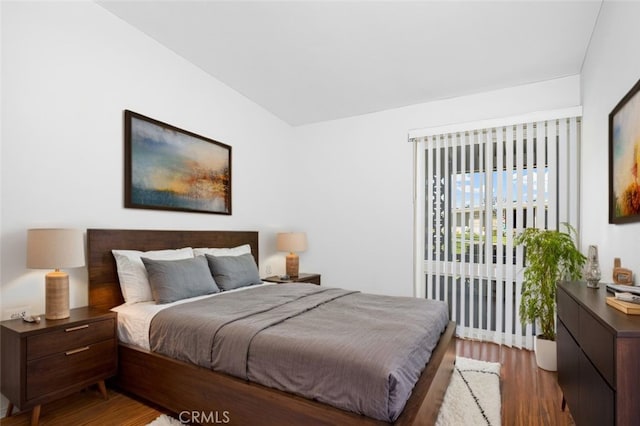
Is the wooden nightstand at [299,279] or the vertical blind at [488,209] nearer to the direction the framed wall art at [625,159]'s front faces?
the wooden nightstand

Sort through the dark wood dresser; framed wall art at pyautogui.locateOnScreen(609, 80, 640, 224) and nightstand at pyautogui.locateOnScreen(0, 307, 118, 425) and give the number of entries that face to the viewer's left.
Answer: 2

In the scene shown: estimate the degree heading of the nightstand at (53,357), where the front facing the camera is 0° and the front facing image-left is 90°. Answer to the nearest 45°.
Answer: approximately 315°

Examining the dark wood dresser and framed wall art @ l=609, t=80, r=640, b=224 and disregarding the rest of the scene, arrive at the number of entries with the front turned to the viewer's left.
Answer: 2

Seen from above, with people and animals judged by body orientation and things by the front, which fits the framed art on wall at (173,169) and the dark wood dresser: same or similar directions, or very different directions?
very different directions

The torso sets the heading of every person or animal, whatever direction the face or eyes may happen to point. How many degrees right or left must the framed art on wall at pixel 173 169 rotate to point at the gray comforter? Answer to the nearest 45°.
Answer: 0° — it already faces it

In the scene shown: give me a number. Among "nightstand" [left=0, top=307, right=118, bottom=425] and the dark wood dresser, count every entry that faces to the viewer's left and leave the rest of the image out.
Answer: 1

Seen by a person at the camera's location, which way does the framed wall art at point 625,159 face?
facing to the left of the viewer

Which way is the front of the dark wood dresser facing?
to the viewer's left

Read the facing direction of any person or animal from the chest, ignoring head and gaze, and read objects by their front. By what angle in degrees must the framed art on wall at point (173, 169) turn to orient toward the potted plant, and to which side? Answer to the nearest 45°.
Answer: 0° — it already faces it
